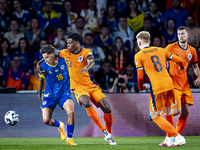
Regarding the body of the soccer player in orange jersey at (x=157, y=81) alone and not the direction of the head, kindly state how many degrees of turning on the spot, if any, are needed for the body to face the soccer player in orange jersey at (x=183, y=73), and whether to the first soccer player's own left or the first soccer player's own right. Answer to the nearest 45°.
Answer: approximately 45° to the first soccer player's own right

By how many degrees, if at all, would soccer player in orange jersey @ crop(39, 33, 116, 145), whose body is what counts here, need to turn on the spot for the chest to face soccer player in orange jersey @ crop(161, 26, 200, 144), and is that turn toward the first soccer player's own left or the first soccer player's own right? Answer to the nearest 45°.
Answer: approximately 135° to the first soccer player's own left

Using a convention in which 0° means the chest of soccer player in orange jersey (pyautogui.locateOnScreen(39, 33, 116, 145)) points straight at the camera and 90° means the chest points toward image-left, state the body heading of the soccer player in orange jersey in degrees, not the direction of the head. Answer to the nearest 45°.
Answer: approximately 45°

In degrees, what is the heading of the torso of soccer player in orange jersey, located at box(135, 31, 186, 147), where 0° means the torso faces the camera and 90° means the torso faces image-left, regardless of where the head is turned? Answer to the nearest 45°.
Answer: approximately 135°

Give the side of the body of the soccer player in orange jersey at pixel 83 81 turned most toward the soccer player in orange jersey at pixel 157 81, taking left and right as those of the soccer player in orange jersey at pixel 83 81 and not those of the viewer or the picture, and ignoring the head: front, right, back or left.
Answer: left
